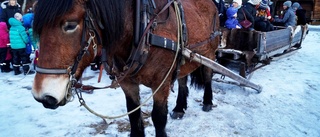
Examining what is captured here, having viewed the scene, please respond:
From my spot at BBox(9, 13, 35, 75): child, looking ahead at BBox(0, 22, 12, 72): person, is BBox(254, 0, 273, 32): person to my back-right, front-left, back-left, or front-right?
back-right

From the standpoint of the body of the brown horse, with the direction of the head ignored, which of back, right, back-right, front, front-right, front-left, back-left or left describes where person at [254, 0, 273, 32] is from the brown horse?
back

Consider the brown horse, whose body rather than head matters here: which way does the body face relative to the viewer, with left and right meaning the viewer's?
facing the viewer and to the left of the viewer

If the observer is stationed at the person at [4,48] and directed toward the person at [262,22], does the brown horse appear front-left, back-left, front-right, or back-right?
front-right

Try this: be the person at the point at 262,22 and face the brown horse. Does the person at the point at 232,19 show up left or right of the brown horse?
right

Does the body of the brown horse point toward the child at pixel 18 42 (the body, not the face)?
no

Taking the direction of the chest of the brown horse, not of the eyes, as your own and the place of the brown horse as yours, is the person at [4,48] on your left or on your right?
on your right

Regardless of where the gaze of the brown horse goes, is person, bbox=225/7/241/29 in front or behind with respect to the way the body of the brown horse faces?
behind
